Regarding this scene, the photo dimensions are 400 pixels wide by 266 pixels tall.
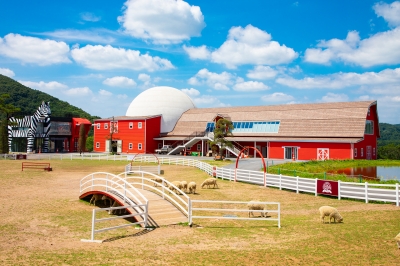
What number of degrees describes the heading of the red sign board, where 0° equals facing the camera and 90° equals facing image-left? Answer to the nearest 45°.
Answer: approximately 0°

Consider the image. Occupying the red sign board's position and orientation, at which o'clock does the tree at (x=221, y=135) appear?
The tree is roughly at 5 o'clock from the red sign board.

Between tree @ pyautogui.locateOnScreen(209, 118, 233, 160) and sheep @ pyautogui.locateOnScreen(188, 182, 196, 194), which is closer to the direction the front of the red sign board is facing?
the sheep

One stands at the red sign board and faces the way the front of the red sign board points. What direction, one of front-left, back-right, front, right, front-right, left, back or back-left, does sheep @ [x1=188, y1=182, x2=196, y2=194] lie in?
right
